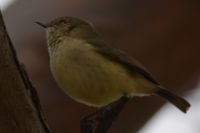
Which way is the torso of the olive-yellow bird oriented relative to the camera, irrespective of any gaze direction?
to the viewer's left

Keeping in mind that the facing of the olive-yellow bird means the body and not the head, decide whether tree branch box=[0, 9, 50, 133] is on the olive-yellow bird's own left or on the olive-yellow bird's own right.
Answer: on the olive-yellow bird's own right
